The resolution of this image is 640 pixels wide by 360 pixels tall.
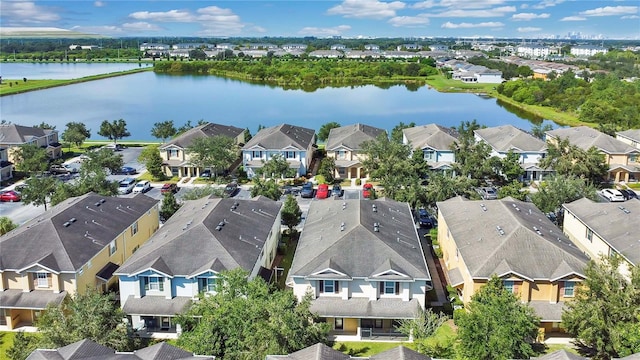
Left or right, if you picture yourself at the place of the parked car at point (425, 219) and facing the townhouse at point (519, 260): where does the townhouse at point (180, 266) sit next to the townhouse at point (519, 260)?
right

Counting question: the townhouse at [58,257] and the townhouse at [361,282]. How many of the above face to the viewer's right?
0
